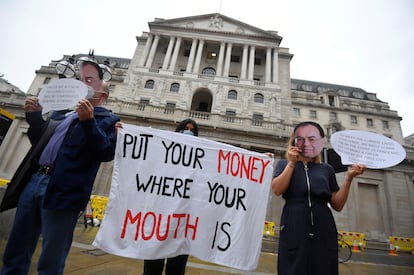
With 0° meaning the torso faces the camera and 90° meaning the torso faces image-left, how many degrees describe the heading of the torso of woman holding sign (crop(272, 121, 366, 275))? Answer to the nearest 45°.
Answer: approximately 0°

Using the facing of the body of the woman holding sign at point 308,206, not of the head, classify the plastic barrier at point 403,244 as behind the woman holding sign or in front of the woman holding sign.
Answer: behind

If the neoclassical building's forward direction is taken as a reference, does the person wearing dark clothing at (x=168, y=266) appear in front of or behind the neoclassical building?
in front

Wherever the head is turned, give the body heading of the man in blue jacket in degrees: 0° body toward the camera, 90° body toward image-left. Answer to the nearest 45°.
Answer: approximately 45°

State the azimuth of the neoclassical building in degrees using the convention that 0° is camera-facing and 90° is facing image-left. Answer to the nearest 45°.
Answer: approximately 0°

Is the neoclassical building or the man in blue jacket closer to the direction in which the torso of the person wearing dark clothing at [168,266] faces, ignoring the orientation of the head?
the man in blue jacket

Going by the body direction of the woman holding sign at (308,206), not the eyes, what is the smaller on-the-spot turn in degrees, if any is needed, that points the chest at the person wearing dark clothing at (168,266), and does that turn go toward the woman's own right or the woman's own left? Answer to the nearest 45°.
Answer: approximately 90° to the woman's own right

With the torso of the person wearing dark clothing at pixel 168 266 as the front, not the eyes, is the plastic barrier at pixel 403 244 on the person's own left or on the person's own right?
on the person's own left

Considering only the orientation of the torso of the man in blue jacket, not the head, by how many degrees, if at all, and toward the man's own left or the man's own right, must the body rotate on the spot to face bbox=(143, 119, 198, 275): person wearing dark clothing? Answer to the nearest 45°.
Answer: approximately 135° to the man's own left

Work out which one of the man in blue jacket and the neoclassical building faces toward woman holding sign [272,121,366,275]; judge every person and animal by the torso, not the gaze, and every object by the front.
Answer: the neoclassical building
